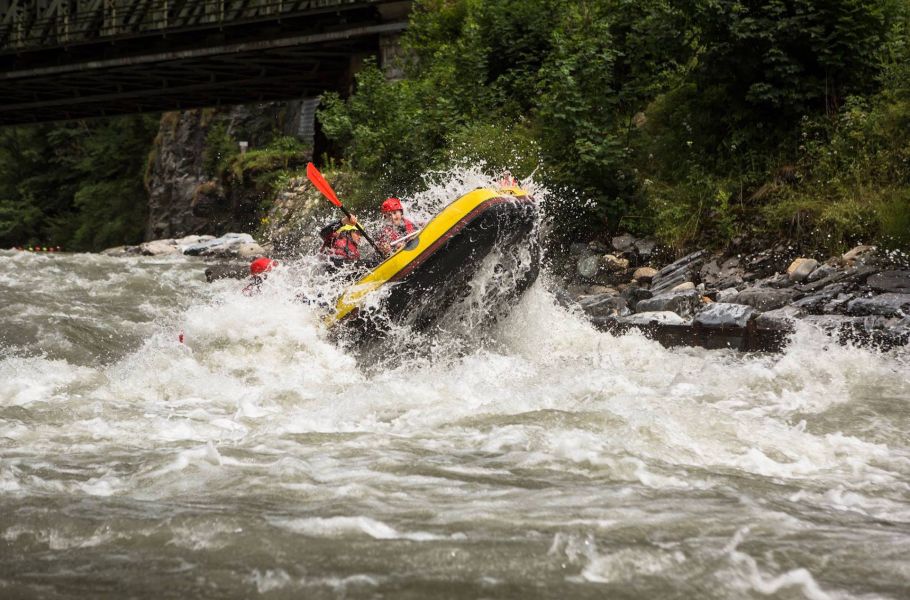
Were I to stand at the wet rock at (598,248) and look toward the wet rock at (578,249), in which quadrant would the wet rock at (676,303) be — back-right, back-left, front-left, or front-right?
back-left

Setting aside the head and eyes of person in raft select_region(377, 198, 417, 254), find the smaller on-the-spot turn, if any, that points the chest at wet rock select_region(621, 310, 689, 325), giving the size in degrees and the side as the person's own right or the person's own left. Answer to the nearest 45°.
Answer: approximately 45° to the person's own left

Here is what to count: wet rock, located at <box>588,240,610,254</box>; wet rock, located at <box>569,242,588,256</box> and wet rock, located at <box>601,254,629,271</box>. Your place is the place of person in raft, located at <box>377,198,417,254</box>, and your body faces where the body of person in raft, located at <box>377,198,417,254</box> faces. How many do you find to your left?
3

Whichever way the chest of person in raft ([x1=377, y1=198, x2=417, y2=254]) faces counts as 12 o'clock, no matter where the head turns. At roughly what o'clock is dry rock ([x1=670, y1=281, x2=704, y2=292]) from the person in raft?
The dry rock is roughly at 10 o'clock from the person in raft.

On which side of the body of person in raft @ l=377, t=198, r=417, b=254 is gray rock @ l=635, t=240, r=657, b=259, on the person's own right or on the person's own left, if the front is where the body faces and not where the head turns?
on the person's own left

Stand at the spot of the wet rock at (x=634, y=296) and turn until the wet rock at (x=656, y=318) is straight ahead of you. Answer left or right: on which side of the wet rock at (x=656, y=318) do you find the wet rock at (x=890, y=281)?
left

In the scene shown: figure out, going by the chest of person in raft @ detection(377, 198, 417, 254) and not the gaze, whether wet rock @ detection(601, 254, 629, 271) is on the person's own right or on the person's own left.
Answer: on the person's own left

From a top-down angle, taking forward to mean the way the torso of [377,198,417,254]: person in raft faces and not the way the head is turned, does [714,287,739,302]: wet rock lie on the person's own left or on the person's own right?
on the person's own left

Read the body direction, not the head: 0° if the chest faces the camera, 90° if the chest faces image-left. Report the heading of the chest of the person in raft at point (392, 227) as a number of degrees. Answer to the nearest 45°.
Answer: approximately 315°

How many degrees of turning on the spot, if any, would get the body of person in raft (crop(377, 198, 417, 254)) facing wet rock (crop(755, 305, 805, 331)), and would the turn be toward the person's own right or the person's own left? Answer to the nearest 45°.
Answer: approximately 45° to the person's own left

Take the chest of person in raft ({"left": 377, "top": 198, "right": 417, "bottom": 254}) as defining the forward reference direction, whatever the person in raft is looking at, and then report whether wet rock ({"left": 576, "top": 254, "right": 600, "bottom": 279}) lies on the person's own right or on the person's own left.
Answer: on the person's own left
